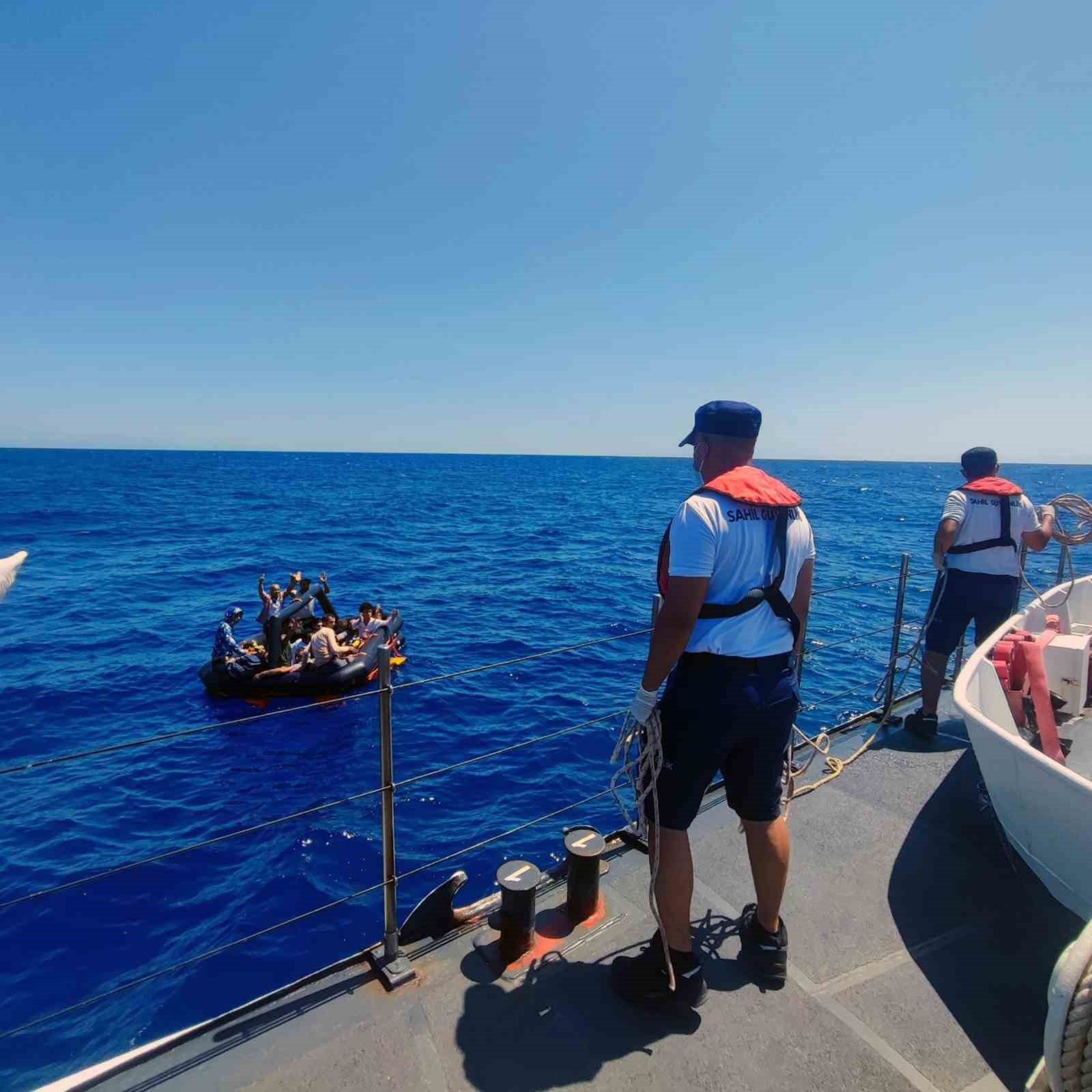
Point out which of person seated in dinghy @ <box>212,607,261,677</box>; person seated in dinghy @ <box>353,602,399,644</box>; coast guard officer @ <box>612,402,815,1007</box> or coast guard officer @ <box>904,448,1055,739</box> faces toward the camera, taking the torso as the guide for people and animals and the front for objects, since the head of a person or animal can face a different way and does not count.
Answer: person seated in dinghy @ <box>353,602,399,644</box>

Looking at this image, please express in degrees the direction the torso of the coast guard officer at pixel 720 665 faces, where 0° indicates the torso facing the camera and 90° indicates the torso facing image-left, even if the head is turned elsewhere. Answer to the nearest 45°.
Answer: approximately 135°

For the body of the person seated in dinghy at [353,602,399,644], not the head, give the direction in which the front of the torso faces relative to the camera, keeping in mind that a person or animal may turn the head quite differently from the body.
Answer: toward the camera

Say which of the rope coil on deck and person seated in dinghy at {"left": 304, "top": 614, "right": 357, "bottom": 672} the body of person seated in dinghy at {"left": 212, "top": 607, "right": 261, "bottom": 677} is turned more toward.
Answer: the person seated in dinghy

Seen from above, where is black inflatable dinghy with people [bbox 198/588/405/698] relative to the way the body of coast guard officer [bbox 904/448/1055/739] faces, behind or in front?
in front

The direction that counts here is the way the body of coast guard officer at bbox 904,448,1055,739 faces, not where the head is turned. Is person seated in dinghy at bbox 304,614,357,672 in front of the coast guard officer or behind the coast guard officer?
in front

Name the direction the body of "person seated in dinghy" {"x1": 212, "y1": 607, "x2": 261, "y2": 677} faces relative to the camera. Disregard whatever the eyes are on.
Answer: to the viewer's right

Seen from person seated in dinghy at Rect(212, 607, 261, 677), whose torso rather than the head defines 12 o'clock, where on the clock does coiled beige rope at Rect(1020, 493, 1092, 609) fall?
The coiled beige rope is roughly at 2 o'clock from the person seated in dinghy.

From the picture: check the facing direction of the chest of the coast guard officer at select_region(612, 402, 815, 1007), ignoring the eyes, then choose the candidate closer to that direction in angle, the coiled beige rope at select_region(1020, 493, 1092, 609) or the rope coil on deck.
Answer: the coiled beige rope

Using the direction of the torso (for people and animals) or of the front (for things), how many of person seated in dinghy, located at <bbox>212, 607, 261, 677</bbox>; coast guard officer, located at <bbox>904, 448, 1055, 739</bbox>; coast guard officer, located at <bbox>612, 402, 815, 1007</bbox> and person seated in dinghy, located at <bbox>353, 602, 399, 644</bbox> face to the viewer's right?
1

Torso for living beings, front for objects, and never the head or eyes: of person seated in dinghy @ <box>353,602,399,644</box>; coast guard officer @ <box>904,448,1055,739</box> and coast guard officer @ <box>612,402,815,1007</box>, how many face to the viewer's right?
0

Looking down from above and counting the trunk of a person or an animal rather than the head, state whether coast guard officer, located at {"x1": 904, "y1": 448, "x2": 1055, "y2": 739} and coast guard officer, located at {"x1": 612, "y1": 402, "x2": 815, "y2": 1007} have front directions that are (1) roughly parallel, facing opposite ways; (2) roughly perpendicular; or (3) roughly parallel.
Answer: roughly parallel

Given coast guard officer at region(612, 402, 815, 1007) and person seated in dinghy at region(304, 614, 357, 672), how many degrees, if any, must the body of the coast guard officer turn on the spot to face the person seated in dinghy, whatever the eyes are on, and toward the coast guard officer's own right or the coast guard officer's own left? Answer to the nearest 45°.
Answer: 0° — they already face them

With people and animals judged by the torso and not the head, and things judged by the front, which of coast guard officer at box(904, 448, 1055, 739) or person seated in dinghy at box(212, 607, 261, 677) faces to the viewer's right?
the person seated in dinghy

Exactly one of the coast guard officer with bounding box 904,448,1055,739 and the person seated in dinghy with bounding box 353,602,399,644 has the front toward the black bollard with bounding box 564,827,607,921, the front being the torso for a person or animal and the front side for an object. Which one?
the person seated in dinghy

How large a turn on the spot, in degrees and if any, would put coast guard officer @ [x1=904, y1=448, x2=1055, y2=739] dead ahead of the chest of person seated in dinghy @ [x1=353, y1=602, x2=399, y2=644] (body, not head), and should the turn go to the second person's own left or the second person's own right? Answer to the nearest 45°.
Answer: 0° — they already face them

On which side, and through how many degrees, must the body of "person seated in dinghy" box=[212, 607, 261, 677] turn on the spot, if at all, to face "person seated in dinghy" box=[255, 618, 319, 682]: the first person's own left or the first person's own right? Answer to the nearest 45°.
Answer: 0° — they already face them
